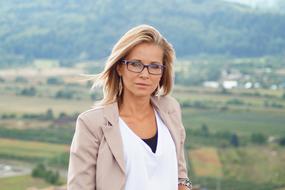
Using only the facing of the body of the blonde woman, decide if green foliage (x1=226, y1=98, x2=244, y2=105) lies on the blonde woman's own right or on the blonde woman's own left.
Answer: on the blonde woman's own left

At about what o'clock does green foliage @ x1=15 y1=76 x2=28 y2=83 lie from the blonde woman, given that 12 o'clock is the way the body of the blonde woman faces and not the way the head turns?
The green foliage is roughly at 7 o'clock from the blonde woman.

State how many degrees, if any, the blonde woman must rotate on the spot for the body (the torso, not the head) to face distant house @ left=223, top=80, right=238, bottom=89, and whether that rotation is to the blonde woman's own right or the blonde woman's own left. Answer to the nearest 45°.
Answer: approximately 135° to the blonde woman's own left

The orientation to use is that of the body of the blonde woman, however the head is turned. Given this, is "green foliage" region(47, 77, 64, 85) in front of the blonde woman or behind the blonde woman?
behind

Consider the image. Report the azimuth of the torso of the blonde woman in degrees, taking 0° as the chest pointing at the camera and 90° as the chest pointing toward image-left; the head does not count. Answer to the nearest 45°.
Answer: approximately 315°

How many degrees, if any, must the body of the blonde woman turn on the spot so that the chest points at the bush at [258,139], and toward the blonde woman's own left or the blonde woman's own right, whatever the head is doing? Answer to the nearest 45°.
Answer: approximately 135° to the blonde woman's own left
